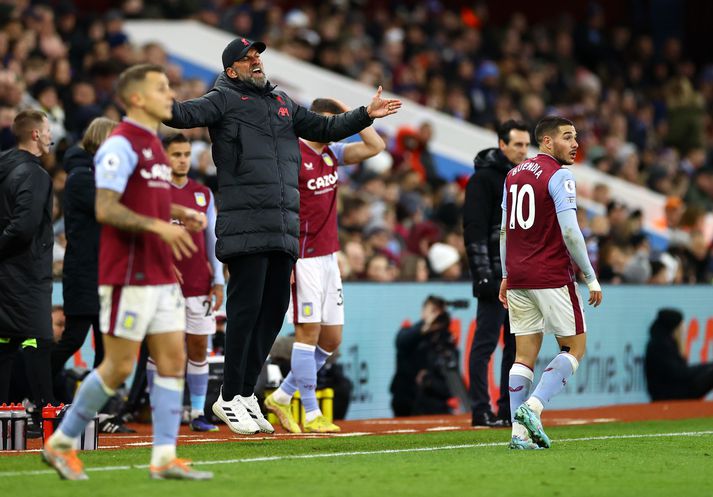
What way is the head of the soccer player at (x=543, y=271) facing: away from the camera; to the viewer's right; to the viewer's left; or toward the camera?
to the viewer's right

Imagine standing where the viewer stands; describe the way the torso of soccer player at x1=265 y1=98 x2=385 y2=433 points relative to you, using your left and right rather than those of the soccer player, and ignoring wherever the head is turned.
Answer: facing the viewer and to the right of the viewer

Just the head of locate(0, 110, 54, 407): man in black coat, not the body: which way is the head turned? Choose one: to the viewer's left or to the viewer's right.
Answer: to the viewer's right
